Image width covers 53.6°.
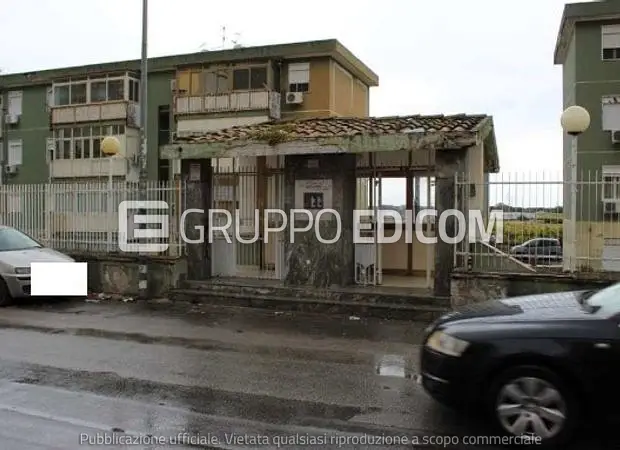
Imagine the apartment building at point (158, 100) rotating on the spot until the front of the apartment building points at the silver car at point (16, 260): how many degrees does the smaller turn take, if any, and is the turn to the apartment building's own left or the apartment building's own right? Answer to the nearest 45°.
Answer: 0° — it already faces it

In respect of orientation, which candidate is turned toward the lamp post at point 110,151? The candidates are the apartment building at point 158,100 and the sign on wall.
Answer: the apartment building

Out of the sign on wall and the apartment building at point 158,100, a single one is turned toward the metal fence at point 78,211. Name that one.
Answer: the apartment building

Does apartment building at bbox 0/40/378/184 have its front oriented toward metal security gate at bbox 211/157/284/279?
yes

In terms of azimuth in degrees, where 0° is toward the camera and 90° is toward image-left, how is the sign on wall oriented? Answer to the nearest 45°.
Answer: approximately 0°

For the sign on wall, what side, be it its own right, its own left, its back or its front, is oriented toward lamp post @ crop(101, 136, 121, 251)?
right

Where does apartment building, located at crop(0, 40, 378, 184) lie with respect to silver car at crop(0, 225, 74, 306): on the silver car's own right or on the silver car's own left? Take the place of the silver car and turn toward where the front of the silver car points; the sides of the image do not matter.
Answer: on the silver car's own left

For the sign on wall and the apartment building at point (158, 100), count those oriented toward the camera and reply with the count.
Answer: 2

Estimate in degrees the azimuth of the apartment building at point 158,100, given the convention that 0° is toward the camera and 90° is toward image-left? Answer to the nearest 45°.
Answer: approximately 0°

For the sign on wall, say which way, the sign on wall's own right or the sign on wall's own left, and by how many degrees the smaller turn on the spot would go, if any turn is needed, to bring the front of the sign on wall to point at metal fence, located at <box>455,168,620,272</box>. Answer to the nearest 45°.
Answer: approximately 45° to the sign on wall's own left
